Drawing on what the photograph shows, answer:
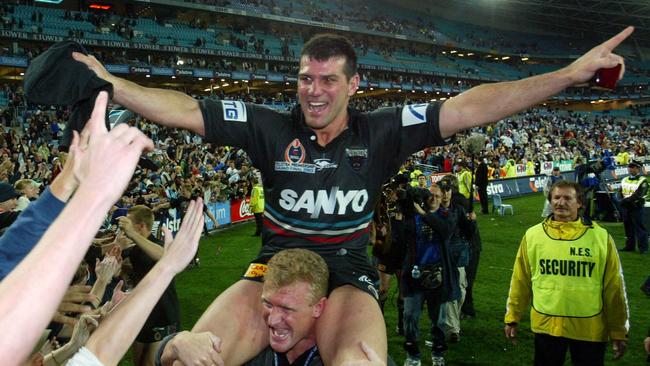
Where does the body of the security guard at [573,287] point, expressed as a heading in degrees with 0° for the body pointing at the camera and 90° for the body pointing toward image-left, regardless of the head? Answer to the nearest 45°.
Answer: approximately 0°

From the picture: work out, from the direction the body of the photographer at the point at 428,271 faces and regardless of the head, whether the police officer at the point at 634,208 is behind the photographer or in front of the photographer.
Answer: behind

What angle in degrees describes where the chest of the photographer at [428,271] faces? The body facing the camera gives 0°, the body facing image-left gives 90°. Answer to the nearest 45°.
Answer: approximately 45°

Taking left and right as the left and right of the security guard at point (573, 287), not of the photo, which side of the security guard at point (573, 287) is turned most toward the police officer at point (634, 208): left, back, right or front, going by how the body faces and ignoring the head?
back
